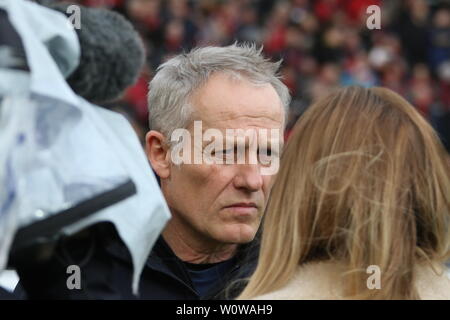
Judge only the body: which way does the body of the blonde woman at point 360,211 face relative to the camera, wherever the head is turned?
away from the camera

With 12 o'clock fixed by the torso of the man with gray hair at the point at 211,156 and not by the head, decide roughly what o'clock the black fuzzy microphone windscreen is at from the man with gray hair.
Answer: The black fuzzy microphone windscreen is roughly at 2 o'clock from the man with gray hair.

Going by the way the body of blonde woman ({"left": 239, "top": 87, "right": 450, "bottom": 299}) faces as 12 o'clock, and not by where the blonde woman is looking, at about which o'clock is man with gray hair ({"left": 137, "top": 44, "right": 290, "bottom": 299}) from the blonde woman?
The man with gray hair is roughly at 11 o'clock from the blonde woman.

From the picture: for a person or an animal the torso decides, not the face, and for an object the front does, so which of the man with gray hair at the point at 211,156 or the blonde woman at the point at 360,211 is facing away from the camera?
the blonde woman

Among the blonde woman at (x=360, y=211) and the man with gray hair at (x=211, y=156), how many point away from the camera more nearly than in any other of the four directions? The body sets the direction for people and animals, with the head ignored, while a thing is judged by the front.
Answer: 1
